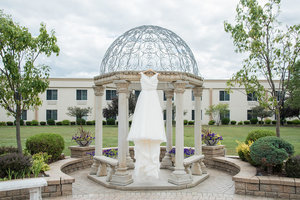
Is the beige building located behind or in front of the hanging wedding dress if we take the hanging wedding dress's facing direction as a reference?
behind

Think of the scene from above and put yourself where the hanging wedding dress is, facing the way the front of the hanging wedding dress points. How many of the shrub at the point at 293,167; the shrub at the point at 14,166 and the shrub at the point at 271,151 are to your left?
2

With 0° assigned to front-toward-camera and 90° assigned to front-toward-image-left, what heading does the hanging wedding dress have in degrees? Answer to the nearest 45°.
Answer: approximately 0°

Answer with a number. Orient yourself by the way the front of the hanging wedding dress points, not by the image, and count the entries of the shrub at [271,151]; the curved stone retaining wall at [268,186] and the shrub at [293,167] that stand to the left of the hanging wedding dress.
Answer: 3

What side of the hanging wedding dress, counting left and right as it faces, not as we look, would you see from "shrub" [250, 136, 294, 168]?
left

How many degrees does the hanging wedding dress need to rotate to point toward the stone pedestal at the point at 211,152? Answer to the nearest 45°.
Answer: approximately 135° to its left

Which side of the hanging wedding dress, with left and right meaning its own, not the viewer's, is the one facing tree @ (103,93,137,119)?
back

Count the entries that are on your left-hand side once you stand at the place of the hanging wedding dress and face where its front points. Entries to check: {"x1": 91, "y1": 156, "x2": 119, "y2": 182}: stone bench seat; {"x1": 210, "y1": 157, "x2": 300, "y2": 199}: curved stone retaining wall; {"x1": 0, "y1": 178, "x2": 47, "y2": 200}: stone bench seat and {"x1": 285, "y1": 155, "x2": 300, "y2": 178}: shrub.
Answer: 2

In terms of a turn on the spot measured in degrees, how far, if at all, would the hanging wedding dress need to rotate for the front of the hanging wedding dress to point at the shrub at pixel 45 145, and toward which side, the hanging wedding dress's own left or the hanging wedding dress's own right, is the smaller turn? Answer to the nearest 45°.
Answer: approximately 135° to the hanging wedding dress's own right

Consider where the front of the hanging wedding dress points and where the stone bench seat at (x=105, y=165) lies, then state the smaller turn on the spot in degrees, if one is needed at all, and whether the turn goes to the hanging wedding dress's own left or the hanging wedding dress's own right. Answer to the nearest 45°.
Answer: approximately 135° to the hanging wedding dress's own right

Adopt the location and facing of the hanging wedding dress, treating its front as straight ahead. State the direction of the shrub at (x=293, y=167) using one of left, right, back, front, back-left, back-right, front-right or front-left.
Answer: left

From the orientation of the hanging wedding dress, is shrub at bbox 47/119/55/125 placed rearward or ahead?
rearward

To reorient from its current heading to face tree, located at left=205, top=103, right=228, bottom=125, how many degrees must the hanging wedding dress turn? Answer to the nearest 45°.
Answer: approximately 180°

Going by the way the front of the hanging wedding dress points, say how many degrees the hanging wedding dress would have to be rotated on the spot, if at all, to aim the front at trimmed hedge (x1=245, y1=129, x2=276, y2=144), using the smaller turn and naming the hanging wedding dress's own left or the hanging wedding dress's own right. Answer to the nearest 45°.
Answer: approximately 135° to the hanging wedding dress's own left

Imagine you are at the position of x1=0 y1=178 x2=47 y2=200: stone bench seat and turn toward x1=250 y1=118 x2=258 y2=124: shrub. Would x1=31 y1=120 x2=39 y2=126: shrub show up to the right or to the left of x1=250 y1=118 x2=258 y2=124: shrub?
left
